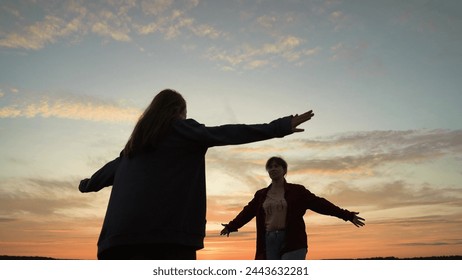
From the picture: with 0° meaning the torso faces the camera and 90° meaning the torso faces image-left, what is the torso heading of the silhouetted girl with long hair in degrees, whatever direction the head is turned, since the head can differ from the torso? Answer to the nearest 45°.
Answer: approximately 225°

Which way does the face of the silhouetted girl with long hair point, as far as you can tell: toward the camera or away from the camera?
away from the camera
